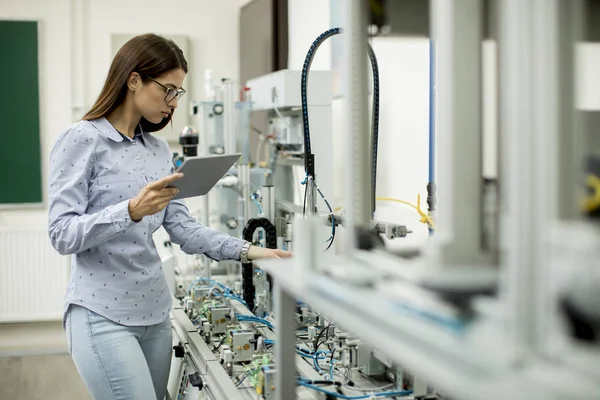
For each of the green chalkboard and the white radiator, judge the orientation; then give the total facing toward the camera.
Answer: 2

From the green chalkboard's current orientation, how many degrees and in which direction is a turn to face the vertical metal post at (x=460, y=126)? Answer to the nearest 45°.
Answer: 0° — it already faces it

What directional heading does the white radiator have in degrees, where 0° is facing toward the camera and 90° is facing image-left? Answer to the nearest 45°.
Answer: approximately 0°

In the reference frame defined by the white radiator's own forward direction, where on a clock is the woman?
The woman is roughly at 12 o'clock from the white radiator.

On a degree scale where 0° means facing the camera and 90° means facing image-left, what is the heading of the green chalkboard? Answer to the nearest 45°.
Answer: approximately 0°

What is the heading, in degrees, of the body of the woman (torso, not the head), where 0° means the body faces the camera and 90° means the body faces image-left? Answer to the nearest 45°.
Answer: approximately 315°

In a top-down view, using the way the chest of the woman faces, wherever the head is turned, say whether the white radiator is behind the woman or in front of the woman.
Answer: behind
